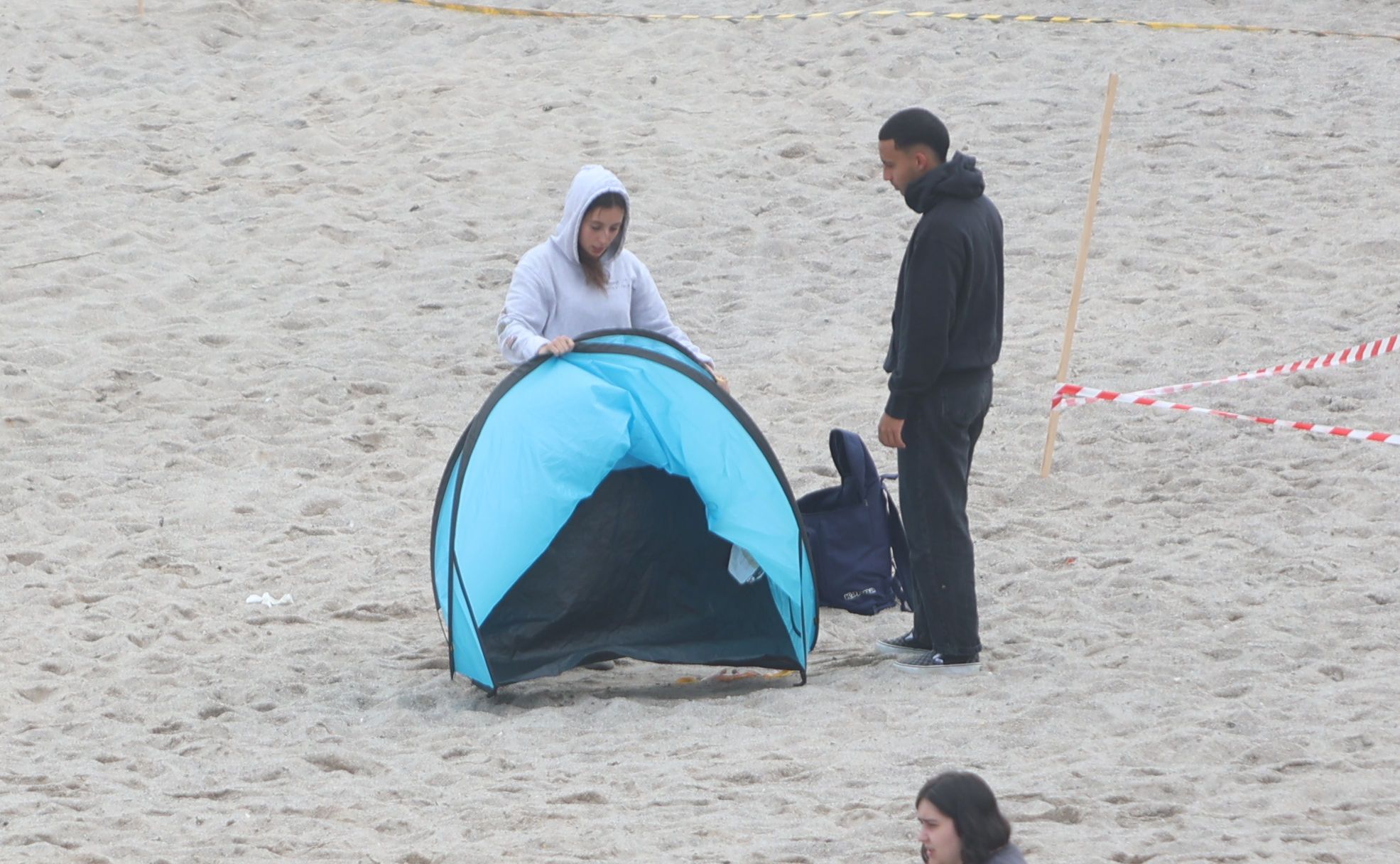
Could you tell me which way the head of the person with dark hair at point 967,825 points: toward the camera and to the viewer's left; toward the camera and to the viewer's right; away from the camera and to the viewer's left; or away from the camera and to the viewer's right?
toward the camera and to the viewer's left

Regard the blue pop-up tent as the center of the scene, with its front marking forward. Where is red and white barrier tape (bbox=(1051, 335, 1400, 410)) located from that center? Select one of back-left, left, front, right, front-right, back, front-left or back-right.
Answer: back-left

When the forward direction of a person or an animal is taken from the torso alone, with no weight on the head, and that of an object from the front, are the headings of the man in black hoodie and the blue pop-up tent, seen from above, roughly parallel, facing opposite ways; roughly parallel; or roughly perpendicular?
roughly perpendicular

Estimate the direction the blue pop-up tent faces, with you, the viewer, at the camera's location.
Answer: facing the viewer

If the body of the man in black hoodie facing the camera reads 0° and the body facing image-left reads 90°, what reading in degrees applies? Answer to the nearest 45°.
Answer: approximately 90°

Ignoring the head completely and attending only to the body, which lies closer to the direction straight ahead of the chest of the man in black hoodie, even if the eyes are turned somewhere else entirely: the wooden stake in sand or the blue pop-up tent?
the blue pop-up tent

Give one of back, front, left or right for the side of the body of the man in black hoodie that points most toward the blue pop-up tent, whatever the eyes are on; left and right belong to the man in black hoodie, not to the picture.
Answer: front

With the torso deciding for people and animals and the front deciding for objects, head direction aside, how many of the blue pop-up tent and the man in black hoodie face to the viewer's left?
1

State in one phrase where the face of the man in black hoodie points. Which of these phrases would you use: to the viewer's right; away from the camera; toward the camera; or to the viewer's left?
to the viewer's left

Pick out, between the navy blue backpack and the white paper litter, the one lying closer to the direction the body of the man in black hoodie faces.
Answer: the white paper litter

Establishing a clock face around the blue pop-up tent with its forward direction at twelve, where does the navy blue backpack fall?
The navy blue backpack is roughly at 8 o'clock from the blue pop-up tent.

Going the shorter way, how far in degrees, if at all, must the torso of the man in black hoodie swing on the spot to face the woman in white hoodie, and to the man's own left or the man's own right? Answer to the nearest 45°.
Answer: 0° — they already face them

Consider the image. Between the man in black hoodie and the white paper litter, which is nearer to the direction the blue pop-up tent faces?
the man in black hoodie

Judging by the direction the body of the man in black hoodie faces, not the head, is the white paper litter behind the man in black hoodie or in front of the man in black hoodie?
in front
